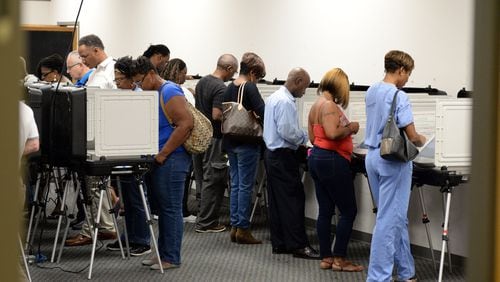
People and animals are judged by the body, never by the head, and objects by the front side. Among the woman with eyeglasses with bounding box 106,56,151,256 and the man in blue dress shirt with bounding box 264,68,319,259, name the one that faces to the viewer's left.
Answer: the woman with eyeglasses

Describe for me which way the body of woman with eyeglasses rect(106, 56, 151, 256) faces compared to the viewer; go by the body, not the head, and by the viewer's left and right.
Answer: facing to the left of the viewer

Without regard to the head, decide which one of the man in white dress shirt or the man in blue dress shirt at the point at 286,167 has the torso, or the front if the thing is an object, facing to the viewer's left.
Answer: the man in white dress shirt

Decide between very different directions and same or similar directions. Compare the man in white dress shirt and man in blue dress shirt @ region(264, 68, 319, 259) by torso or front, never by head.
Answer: very different directions

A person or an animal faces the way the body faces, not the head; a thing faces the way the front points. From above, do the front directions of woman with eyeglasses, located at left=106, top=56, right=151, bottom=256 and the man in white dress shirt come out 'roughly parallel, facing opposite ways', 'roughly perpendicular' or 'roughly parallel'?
roughly parallel

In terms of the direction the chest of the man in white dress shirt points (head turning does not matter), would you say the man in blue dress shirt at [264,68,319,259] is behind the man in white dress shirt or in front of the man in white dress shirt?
behind

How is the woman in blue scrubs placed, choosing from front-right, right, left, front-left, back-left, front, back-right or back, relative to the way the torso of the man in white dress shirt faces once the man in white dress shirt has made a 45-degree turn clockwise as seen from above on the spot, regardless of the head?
back

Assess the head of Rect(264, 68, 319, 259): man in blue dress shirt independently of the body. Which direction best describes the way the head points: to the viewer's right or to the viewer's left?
to the viewer's right

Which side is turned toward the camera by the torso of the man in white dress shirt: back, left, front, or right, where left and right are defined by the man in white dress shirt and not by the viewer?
left

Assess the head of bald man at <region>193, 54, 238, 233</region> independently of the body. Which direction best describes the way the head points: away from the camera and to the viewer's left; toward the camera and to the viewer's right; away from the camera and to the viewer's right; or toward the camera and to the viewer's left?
away from the camera and to the viewer's right
